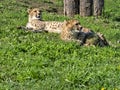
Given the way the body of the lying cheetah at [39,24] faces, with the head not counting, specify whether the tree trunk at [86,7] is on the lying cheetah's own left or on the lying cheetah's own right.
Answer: on the lying cheetah's own right

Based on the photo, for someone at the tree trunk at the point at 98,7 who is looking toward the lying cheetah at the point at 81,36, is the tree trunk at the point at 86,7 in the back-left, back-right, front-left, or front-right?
front-right

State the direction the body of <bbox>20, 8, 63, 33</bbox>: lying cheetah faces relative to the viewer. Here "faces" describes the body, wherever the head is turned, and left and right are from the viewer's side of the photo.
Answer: facing to the left of the viewer

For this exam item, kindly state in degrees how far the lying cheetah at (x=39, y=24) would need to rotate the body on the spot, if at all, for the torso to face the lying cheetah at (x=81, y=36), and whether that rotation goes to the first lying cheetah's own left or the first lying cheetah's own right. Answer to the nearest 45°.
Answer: approximately 135° to the first lying cheetah's own left

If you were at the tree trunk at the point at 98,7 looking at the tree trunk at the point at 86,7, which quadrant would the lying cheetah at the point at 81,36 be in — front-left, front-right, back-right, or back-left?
front-left

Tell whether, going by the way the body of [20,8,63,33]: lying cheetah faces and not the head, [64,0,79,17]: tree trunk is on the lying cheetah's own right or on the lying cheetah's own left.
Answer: on the lying cheetah's own right

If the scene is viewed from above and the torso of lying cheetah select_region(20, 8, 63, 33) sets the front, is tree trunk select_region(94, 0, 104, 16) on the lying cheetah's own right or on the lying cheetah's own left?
on the lying cheetah's own right
